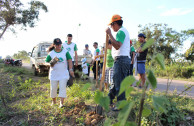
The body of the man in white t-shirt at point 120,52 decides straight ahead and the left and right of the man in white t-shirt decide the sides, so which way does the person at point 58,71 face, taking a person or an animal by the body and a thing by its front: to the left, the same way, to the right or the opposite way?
to the left

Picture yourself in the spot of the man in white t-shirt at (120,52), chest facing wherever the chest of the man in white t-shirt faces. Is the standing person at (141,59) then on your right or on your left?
on your right

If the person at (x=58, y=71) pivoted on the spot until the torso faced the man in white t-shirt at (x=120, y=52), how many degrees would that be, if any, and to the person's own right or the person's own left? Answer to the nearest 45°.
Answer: approximately 45° to the person's own left

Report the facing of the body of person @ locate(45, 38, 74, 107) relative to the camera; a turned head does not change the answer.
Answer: toward the camera

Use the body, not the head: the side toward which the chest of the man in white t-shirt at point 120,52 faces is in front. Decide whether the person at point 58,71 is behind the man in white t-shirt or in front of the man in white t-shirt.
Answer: in front

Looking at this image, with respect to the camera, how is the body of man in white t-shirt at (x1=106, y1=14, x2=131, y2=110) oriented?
to the viewer's left

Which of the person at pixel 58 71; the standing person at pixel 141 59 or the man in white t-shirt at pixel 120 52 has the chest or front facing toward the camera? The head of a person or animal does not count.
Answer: the person

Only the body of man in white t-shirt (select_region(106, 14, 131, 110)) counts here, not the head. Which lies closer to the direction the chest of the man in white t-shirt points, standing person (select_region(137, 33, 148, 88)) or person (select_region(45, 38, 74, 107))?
the person

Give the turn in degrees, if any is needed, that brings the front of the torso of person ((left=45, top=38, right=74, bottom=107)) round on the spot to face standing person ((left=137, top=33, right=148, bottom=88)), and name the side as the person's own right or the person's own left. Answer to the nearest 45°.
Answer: approximately 90° to the person's own left
